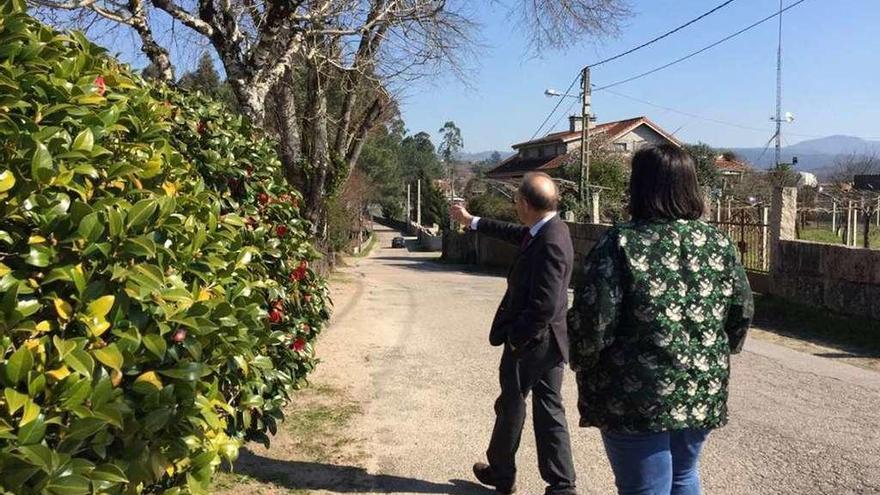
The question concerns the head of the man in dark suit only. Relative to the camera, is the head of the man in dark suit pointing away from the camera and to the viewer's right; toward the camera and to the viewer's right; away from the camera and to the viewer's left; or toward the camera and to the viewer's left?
away from the camera and to the viewer's left

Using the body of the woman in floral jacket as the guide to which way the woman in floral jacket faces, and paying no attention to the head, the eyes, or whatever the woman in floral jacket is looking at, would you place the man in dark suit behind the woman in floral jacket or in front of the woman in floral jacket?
in front

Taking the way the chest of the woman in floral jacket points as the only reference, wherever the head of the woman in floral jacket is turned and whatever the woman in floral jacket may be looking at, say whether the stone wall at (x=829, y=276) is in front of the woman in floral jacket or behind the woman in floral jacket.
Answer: in front

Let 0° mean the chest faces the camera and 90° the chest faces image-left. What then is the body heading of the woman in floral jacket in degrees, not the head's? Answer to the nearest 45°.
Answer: approximately 180°

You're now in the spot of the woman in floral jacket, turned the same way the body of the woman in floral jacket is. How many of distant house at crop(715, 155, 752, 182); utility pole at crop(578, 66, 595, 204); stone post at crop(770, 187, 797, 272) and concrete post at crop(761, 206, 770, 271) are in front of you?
4

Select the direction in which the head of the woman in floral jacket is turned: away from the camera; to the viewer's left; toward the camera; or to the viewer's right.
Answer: away from the camera

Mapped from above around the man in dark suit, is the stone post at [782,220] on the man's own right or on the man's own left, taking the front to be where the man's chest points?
on the man's own right

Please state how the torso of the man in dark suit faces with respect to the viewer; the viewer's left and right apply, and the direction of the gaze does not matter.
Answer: facing to the left of the viewer
